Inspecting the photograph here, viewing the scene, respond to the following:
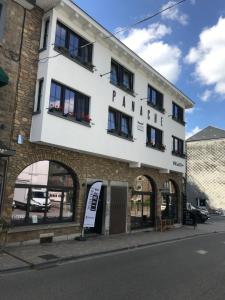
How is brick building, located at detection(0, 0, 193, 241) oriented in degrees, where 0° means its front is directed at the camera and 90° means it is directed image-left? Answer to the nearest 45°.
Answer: approximately 315°

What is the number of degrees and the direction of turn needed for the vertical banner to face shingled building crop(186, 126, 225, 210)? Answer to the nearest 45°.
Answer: approximately 135° to its left

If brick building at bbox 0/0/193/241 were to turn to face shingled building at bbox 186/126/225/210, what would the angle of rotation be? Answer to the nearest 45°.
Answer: approximately 90° to its left
